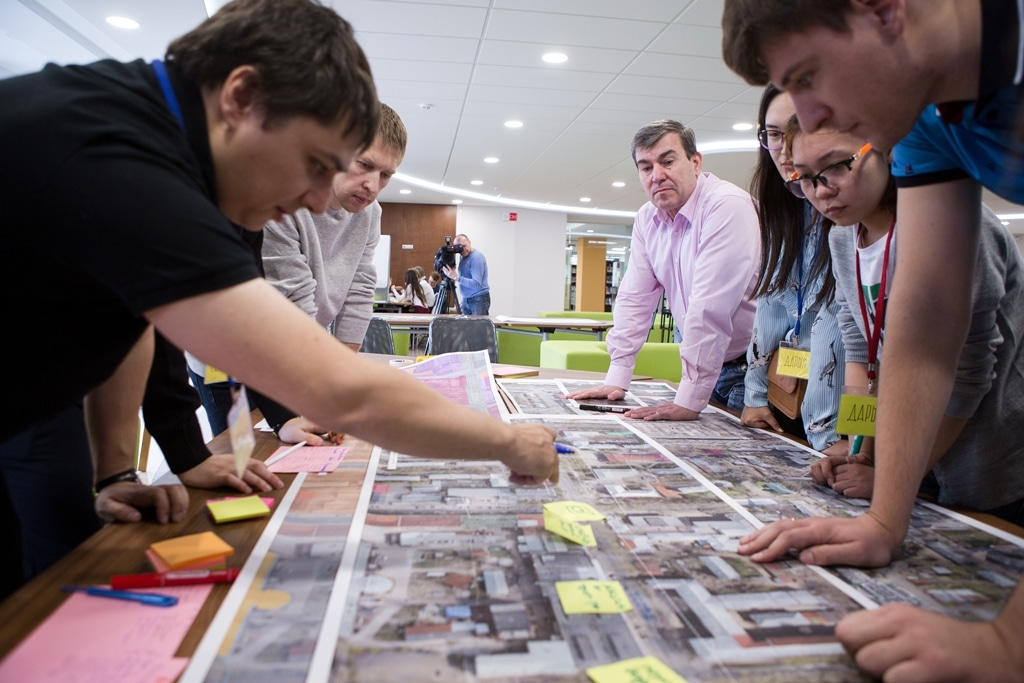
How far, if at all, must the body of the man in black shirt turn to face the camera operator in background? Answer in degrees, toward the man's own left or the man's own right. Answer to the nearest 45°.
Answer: approximately 90° to the man's own left

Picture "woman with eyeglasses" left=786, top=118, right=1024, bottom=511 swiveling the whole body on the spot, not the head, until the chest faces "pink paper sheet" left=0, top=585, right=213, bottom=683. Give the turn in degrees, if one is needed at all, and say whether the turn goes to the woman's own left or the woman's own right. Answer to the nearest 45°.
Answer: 0° — they already face it

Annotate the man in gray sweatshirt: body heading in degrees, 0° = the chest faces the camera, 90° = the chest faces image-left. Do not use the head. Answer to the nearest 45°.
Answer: approximately 315°

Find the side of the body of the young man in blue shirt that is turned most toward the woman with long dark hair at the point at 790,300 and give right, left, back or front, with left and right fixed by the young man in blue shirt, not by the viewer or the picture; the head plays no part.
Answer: right

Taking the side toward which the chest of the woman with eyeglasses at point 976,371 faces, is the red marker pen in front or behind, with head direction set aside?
in front

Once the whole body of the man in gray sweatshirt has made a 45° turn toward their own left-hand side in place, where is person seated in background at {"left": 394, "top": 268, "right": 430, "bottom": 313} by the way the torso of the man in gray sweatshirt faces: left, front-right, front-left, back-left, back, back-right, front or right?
left

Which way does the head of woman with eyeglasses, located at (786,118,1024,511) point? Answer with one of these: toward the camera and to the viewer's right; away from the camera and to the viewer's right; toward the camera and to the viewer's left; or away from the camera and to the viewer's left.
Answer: toward the camera and to the viewer's left

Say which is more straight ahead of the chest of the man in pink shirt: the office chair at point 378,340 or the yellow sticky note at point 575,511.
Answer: the yellow sticky note

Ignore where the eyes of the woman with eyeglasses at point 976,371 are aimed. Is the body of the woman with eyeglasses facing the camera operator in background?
no

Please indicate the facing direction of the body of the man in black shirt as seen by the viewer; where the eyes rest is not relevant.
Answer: to the viewer's right

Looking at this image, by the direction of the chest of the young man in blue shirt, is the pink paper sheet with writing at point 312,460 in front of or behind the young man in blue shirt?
in front

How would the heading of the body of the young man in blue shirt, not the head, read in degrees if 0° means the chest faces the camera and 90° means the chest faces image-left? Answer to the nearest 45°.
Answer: approximately 90°

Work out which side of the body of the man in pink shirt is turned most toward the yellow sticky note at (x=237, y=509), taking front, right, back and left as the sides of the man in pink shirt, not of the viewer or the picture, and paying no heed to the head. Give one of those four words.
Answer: front

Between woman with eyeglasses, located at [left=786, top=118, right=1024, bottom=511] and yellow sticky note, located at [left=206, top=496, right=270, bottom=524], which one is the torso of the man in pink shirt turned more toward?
the yellow sticky note

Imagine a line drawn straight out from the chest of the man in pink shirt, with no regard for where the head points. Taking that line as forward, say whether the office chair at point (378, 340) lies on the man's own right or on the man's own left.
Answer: on the man's own right

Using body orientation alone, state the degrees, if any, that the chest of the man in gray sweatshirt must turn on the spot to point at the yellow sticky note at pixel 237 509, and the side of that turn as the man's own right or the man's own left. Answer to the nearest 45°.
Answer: approximately 45° to the man's own right

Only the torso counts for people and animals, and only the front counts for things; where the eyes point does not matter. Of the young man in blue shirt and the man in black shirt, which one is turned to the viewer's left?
the young man in blue shirt

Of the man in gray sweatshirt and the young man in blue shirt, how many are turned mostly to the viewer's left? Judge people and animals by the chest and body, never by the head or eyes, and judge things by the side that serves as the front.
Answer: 1

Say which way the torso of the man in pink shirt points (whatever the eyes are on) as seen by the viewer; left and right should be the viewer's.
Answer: facing the viewer and to the left of the viewer
